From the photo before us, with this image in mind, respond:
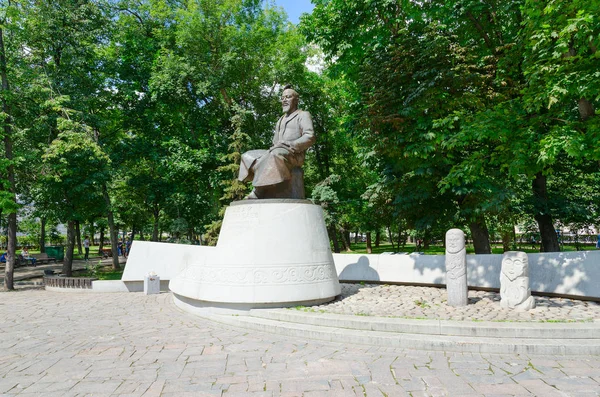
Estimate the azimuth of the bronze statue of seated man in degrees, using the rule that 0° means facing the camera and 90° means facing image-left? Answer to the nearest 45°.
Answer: approximately 45°

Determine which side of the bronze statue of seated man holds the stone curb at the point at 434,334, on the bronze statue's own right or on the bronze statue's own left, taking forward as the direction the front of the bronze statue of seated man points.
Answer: on the bronze statue's own left

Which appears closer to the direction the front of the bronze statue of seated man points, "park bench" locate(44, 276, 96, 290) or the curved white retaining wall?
the park bench

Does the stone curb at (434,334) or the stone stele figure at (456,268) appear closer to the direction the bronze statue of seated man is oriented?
the stone curb

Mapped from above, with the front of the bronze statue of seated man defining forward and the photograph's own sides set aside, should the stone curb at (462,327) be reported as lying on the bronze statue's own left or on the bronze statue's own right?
on the bronze statue's own left

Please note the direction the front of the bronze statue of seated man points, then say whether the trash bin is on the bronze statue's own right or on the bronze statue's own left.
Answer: on the bronze statue's own right

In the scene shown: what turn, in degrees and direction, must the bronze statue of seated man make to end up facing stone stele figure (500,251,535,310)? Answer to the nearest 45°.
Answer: approximately 135° to its left
